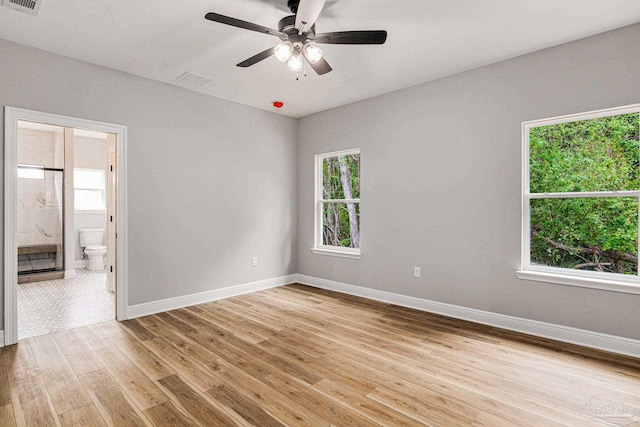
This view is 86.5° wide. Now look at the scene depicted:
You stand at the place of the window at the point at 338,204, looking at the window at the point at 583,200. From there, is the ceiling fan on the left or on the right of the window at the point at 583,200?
right

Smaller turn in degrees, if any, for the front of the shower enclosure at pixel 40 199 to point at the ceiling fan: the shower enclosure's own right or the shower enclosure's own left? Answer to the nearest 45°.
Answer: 0° — it already faces it

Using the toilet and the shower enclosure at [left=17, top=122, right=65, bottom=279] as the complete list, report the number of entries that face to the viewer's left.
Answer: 0

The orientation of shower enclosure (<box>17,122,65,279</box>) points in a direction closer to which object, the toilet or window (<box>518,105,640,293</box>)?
the window

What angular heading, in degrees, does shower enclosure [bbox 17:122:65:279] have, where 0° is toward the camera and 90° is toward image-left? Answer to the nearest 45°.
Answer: approximately 0°

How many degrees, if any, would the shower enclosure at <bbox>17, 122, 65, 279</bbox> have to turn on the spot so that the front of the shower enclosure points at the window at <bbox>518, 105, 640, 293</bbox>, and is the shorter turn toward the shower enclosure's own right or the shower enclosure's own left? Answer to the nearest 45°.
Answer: approximately 45° to the shower enclosure's own left

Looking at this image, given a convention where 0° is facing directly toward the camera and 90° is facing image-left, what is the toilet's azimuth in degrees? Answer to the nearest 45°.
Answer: approximately 315°

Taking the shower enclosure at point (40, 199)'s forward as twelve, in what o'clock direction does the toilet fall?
The toilet is roughly at 8 o'clock from the shower enclosure.

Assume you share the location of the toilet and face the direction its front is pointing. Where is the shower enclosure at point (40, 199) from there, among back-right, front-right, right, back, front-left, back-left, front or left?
right
